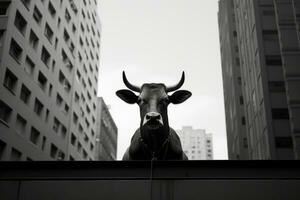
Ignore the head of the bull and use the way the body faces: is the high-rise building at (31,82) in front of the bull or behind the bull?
behind

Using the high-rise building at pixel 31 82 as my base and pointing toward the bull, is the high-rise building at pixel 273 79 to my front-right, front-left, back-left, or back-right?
front-left

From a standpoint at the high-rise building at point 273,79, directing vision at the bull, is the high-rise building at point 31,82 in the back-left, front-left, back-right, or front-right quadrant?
front-right

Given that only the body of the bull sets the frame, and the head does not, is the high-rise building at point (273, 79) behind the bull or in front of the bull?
behind

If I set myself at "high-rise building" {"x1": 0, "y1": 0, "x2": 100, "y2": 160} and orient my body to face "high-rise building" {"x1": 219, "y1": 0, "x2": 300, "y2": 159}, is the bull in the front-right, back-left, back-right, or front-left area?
front-right

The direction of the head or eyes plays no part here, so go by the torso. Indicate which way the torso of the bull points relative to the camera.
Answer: toward the camera
